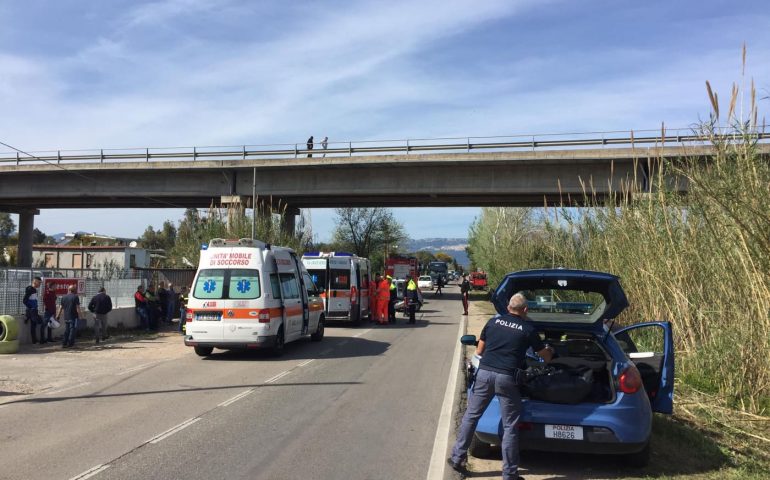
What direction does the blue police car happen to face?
away from the camera

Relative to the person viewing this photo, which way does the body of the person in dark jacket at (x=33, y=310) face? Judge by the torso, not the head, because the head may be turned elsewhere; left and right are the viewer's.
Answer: facing to the right of the viewer

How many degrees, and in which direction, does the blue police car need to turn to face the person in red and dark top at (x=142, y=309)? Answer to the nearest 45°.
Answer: approximately 45° to its left

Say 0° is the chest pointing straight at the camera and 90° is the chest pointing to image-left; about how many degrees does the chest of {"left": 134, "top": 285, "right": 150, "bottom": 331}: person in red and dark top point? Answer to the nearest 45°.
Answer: approximately 270°

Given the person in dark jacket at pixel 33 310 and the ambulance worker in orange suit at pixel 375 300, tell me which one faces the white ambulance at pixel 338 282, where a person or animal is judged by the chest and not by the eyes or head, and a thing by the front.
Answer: the person in dark jacket

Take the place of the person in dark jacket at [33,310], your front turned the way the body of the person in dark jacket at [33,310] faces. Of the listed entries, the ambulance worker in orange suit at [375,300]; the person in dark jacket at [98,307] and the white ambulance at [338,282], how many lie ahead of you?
3

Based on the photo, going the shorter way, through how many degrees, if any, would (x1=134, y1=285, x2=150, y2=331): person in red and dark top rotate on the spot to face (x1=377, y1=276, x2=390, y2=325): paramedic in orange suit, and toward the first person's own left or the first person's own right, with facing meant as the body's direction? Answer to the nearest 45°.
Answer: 0° — they already face them

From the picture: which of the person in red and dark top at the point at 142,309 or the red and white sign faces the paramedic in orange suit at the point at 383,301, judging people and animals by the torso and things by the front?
the person in red and dark top

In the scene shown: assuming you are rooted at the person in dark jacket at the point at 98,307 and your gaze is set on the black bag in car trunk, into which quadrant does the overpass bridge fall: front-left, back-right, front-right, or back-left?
back-left

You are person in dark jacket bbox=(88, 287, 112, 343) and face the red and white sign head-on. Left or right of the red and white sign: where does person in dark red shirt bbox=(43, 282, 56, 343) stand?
left
